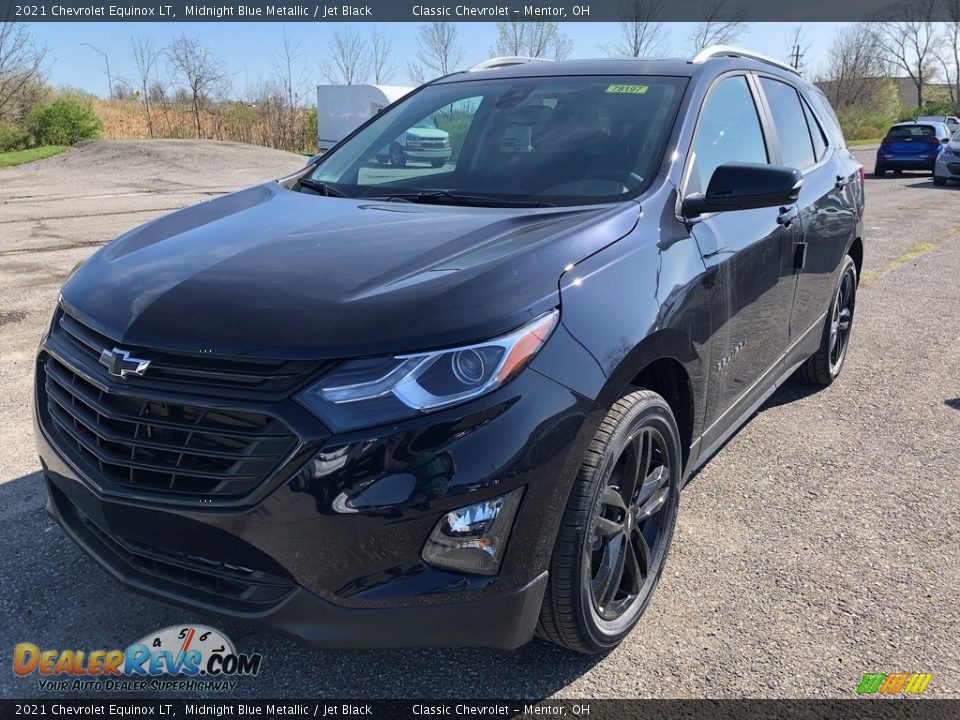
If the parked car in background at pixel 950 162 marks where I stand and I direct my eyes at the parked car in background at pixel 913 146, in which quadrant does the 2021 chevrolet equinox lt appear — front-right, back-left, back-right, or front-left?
back-left

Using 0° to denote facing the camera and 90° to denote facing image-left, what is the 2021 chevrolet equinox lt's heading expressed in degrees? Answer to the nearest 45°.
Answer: approximately 45°

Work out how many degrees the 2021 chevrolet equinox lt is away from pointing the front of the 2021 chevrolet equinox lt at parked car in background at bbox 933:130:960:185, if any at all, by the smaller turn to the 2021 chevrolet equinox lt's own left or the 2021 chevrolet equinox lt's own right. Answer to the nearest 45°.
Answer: approximately 180°

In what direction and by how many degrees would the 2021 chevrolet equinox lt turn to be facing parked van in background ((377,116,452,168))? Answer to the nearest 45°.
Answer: approximately 135° to its right

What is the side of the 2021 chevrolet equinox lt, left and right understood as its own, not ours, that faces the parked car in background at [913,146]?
back

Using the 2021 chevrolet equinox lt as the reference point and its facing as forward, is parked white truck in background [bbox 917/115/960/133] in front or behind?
behind
